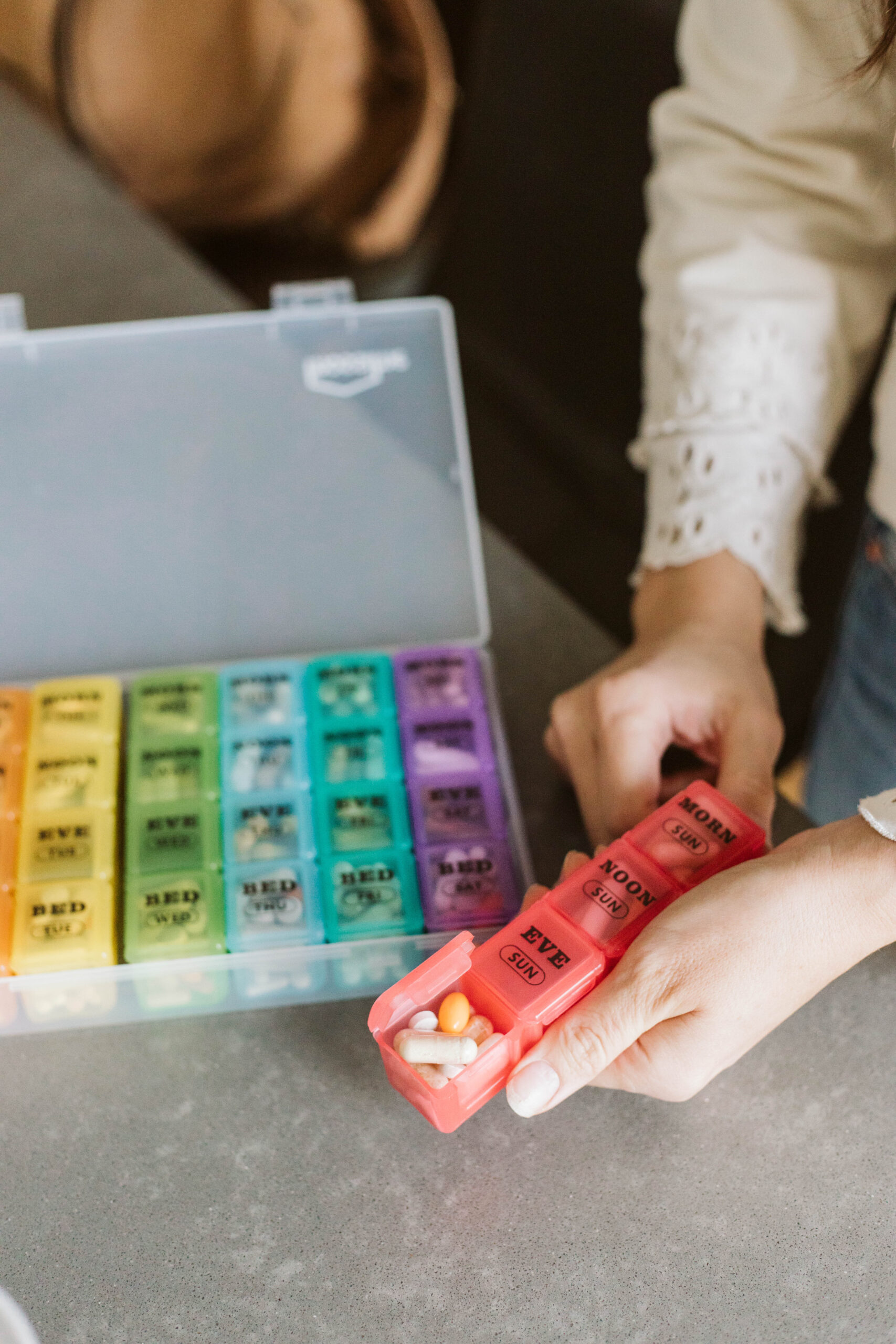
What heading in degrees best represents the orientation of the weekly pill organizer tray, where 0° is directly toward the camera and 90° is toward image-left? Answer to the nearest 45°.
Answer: approximately 0°
